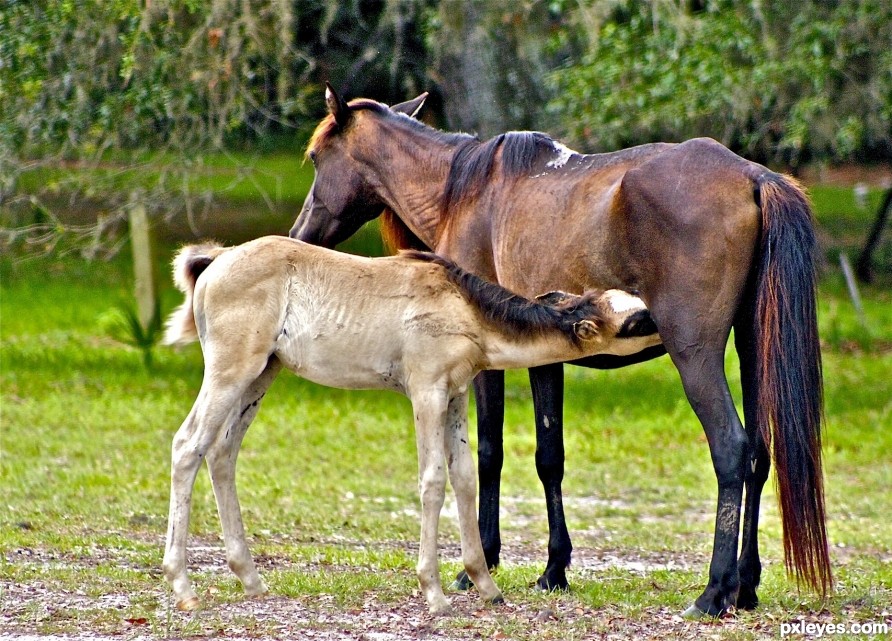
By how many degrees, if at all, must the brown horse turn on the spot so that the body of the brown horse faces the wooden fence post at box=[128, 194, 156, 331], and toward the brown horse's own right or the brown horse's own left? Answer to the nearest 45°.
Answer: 0° — it already faces it

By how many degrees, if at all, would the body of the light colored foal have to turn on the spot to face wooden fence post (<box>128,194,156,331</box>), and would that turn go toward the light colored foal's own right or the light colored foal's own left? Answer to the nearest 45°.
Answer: approximately 90° to the light colored foal's own left

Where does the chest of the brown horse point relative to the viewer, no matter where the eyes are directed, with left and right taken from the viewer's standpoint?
facing away from the viewer and to the left of the viewer

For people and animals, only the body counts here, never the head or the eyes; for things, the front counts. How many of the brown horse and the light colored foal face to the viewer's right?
1

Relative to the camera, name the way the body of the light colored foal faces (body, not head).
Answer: to the viewer's right

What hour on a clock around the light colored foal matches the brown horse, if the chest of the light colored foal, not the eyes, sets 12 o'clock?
The brown horse is roughly at 12 o'clock from the light colored foal.

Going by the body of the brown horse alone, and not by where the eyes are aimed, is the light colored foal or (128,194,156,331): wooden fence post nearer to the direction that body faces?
the wooden fence post

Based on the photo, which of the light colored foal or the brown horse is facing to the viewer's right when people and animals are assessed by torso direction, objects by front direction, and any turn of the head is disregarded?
the light colored foal
